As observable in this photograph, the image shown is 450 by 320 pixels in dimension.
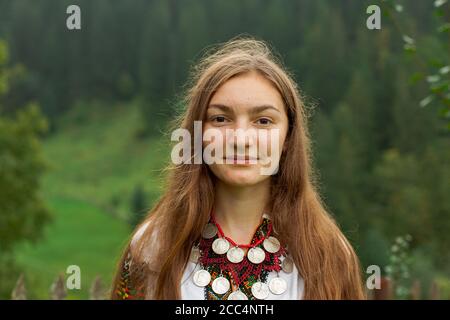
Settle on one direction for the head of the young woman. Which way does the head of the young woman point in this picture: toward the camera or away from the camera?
toward the camera

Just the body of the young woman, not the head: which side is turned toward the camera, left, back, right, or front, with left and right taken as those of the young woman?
front
